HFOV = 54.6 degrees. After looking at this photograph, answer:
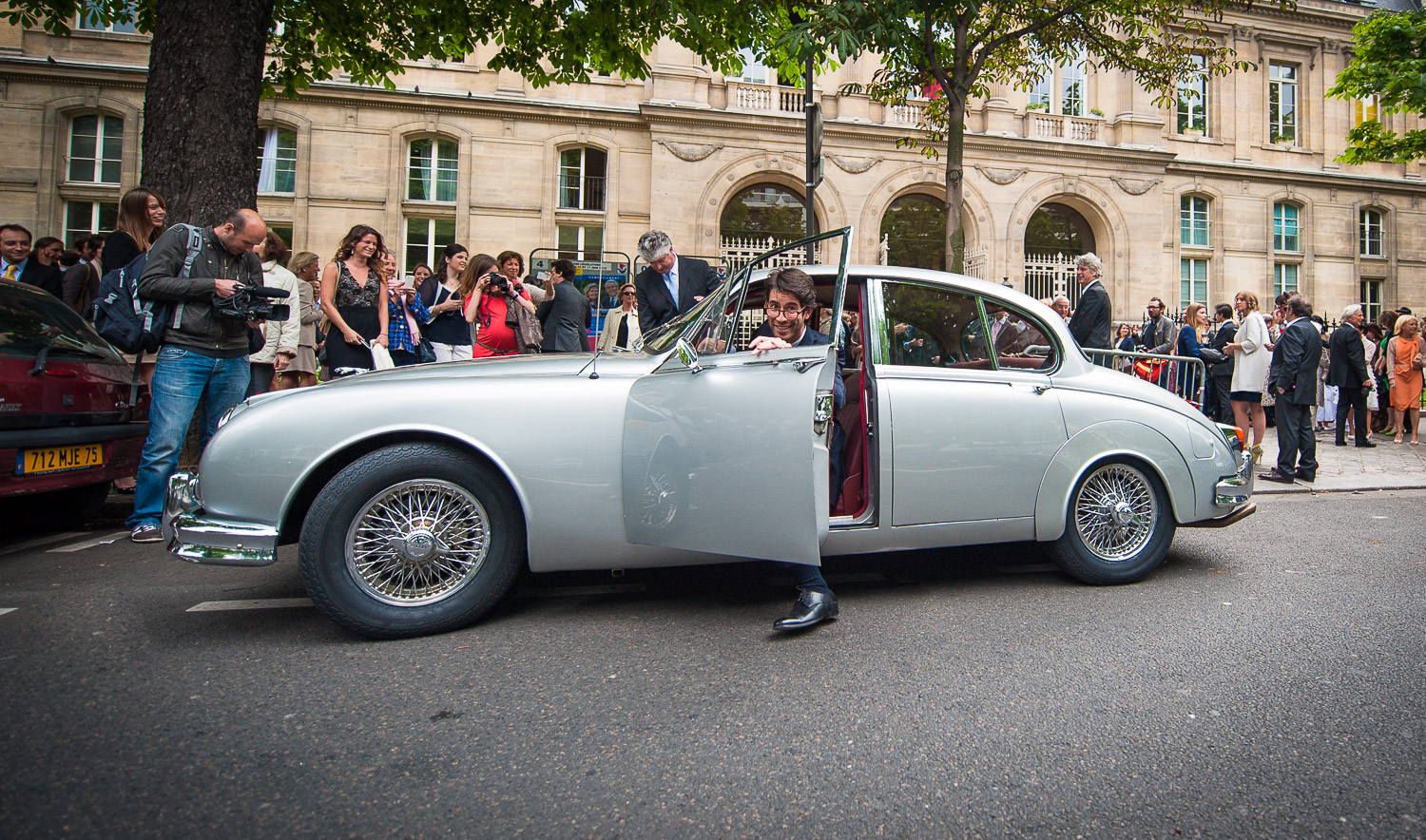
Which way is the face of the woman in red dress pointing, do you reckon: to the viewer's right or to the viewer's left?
to the viewer's right

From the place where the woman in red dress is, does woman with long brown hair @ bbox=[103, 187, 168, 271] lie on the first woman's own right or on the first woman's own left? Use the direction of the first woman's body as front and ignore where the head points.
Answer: on the first woman's own right

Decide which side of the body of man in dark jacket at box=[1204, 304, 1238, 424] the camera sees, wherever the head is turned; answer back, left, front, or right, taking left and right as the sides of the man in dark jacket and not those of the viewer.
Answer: left

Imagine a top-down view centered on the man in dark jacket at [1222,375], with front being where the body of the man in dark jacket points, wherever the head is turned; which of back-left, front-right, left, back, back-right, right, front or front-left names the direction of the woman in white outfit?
left

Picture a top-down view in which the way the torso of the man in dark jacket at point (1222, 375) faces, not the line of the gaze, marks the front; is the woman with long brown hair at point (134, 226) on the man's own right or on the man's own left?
on the man's own left

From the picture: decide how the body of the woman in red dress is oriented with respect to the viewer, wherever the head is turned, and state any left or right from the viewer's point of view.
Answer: facing the viewer and to the right of the viewer

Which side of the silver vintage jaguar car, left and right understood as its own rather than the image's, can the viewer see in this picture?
left
